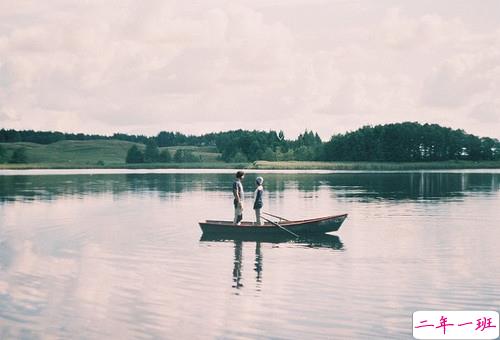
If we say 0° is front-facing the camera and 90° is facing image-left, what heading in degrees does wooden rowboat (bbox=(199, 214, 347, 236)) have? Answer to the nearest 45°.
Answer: approximately 270°
